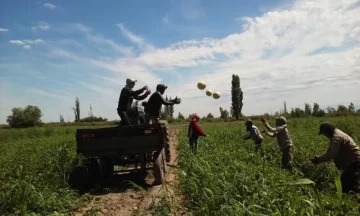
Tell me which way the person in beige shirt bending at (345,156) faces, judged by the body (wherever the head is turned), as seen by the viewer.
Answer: to the viewer's left

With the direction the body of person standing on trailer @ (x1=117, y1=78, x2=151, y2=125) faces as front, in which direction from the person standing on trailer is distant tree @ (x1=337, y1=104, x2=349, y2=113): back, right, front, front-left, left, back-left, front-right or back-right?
front-left

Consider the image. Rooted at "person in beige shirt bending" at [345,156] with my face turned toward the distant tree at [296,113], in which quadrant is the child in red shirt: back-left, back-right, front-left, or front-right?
front-left

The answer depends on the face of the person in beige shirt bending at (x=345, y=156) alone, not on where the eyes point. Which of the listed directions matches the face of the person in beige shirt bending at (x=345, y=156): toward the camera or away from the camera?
away from the camera

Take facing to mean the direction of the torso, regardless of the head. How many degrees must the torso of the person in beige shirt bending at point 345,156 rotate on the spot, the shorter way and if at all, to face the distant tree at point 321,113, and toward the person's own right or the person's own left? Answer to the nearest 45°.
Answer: approximately 90° to the person's own right

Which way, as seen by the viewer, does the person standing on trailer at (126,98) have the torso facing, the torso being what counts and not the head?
to the viewer's right

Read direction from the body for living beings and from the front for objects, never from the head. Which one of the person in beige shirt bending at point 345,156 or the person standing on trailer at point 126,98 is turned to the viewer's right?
the person standing on trailer

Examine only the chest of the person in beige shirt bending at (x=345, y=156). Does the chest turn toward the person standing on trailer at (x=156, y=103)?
yes

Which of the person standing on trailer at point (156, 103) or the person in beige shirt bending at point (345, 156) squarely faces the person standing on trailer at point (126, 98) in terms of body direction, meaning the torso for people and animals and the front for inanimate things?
the person in beige shirt bending

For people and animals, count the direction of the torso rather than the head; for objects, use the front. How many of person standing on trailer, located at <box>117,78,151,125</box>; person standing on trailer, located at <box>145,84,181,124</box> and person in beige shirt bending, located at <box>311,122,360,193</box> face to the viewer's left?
1

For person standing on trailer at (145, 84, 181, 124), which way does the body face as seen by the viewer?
to the viewer's right

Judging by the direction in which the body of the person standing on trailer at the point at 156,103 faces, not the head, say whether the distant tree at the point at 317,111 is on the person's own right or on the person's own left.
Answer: on the person's own left

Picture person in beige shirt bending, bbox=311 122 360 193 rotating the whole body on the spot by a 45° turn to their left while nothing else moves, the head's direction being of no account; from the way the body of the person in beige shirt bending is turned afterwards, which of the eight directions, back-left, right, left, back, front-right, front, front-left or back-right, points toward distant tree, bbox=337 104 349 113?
back-right

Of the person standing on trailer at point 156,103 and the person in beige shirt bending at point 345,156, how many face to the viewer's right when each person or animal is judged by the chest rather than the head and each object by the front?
1

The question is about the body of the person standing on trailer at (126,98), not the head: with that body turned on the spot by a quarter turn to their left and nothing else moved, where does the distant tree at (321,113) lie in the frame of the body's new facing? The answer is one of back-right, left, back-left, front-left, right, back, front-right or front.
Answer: front-right

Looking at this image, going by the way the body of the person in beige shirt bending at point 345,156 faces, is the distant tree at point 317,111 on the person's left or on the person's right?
on the person's right
